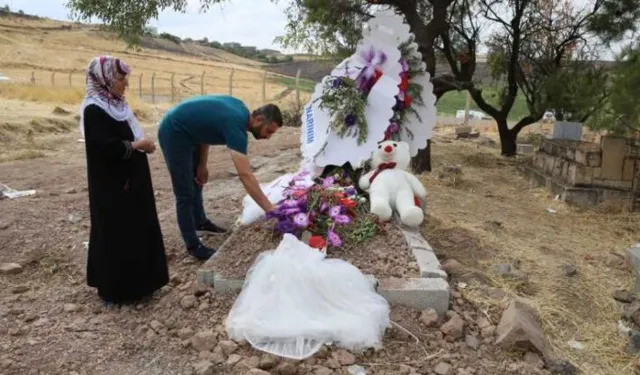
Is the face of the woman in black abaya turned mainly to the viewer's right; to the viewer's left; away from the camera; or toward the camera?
to the viewer's right

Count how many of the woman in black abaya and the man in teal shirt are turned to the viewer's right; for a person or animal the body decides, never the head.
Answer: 2

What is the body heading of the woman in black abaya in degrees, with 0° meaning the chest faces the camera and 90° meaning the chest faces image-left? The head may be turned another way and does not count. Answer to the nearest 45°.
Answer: approximately 270°

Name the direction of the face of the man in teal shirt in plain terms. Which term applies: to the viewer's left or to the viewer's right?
to the viewer's right

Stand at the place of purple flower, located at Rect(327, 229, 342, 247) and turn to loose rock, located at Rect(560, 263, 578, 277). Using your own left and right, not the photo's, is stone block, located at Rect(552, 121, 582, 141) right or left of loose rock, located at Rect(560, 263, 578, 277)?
left

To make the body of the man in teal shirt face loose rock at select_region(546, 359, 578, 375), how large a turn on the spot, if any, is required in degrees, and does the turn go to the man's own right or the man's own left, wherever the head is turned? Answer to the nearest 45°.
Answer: approximately 45° to the man's own right

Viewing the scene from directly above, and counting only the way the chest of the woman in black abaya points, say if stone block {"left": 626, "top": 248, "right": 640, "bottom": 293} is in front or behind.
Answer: in front

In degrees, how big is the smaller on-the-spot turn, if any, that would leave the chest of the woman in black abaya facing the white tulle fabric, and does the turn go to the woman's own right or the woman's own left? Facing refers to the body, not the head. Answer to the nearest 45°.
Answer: approximately 45° to the woman's own right

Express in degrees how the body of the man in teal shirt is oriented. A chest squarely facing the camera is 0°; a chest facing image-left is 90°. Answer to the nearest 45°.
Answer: approximately 270°
